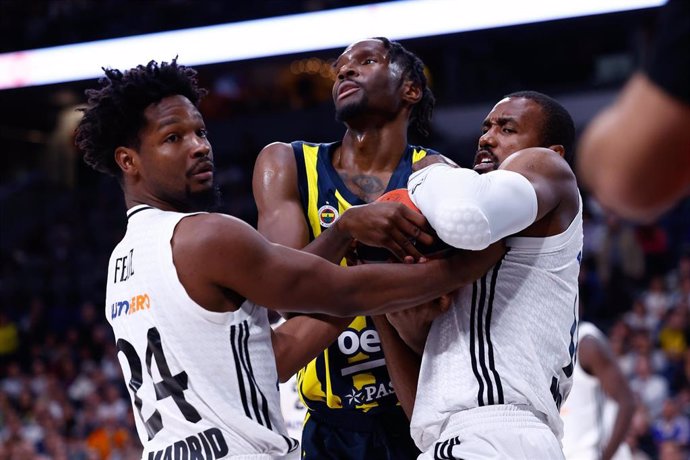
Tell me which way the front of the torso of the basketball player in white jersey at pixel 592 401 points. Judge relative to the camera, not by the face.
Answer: to the viewer's left

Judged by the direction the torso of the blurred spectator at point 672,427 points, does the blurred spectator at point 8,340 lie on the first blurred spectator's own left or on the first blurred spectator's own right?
on the first blurred spectator's own right

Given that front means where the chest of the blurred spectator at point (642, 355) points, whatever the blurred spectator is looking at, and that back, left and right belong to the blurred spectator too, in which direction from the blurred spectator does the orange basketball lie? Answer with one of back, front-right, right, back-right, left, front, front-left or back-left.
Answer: front

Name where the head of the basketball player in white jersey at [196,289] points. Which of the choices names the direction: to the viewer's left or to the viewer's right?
to the viewer's right

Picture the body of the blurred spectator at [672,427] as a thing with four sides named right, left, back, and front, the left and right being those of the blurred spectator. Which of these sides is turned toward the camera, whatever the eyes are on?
front

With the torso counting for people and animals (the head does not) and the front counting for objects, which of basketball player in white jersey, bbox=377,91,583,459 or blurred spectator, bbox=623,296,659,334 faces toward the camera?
the blurred spectator

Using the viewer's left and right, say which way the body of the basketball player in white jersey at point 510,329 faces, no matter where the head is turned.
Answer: facing to the left of the viewer

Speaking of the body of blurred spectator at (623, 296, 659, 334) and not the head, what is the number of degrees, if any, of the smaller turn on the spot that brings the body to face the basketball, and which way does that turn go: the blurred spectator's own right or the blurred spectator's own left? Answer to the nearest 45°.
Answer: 0° — they already face it

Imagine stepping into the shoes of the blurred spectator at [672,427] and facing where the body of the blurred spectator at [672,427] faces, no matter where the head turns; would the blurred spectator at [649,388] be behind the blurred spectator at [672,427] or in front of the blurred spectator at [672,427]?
behind

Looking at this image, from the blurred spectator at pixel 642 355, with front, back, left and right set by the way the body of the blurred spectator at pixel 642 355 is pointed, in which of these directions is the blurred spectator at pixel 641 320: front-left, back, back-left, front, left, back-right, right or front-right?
back

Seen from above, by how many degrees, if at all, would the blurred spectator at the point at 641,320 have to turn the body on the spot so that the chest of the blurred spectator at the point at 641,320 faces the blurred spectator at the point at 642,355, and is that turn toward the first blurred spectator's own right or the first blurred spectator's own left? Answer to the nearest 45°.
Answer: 0° — they already face them

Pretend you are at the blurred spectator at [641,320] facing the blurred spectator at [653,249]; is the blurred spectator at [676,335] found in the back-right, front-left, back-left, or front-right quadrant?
back-right

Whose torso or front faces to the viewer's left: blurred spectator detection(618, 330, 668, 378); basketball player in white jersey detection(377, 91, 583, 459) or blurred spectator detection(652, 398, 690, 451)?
the basketball player in white jersey
